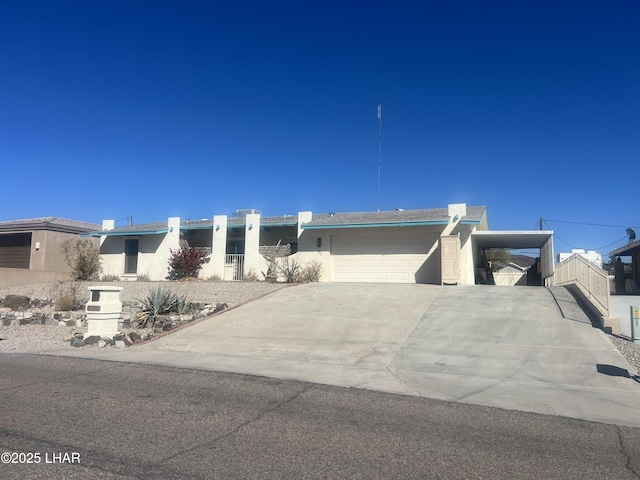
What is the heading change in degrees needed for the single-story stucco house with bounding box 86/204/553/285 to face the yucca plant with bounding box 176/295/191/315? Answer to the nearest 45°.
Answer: approximately 45° to its right

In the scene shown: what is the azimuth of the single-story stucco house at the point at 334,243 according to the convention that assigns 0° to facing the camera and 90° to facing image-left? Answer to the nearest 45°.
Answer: approximately 0°

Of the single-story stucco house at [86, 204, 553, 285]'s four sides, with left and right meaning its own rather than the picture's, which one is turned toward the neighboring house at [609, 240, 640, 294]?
left

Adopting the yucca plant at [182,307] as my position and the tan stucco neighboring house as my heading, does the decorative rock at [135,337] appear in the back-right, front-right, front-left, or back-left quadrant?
back-left

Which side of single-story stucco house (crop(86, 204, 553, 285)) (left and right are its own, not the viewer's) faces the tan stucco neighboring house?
right

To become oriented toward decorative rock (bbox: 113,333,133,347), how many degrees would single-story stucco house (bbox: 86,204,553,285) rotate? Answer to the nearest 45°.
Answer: approximately 45° to its right

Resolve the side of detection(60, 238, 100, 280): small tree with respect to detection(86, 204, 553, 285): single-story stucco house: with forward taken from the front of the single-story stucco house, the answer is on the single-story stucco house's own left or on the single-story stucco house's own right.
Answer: on the single-story stucco house's own right

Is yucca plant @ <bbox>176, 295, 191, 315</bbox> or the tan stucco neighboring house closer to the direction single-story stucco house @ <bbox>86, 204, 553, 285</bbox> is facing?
the yucca plant

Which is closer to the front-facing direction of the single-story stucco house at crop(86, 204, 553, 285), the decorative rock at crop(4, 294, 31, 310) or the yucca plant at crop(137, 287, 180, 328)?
the yucca plant

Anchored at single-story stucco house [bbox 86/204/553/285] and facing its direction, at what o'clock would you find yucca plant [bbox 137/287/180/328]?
The yucca plant is roughly at 1 o'clock from the single-story stucco house.

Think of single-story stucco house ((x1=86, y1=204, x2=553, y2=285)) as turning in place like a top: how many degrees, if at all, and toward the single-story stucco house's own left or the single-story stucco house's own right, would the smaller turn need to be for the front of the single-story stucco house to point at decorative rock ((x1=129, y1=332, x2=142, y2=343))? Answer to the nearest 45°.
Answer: approximately 45° to the single-story stucco house's own right

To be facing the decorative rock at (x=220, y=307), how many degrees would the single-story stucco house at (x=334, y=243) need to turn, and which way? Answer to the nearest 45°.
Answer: approximately 45° to its right

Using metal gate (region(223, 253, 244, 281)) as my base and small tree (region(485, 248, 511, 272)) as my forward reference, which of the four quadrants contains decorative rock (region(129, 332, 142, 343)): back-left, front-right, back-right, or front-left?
back-right
